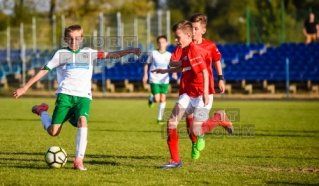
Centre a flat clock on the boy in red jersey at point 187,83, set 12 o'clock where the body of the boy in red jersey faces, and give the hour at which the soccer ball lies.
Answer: The soccer ball is roughly at 1 o'clock from the boy in red jersey.

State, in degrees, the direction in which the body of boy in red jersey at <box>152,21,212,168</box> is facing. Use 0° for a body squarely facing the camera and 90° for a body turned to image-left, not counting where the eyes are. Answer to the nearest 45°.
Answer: approximately 45°

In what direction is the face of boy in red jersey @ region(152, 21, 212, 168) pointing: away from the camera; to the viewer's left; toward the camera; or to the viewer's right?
to the viewer's left

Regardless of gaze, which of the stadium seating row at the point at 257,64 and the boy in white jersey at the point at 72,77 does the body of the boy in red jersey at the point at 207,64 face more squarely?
the boy in white jersey

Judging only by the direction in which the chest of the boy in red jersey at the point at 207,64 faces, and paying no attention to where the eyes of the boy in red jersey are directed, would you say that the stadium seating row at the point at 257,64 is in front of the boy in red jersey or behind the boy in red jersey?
behind

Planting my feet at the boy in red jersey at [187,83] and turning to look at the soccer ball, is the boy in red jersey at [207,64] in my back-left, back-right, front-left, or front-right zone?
back-right

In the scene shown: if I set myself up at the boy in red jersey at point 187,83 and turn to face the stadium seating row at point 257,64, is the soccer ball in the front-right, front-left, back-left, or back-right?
back-left

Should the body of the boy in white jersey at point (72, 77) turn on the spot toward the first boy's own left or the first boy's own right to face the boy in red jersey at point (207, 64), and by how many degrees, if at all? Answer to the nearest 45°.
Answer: approximately 90° to the first boy's own left

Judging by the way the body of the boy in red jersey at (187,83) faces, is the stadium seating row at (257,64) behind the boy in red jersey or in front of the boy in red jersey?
behind
